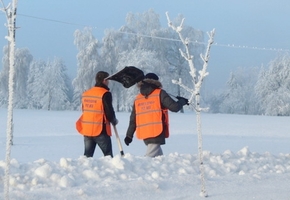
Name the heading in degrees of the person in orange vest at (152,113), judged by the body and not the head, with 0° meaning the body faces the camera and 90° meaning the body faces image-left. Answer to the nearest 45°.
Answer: approximately 225°

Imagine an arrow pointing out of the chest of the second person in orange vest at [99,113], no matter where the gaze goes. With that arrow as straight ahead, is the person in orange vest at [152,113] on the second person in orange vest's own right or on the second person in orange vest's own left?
on the second person in orange vest's own right

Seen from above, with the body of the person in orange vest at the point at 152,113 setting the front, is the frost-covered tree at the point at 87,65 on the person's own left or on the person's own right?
on the person's own left

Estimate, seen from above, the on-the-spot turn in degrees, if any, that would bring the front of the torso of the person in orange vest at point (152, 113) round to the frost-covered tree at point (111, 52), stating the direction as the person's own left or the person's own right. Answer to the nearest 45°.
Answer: approximately 45° to the person's own left

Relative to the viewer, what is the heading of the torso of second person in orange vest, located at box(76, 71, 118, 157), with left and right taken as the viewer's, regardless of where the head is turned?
facing away from the viewer and to the right of the viewer

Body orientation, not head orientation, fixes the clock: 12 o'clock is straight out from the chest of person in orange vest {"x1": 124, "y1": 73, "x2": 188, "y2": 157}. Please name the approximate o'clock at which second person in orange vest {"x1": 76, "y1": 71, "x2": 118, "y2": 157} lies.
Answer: The second person in orange vest is roughly at 8 o'clock from the person in orange vest.

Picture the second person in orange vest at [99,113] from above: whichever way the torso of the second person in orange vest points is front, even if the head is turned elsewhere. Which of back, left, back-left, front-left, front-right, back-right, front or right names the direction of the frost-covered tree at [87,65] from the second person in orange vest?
front-left
